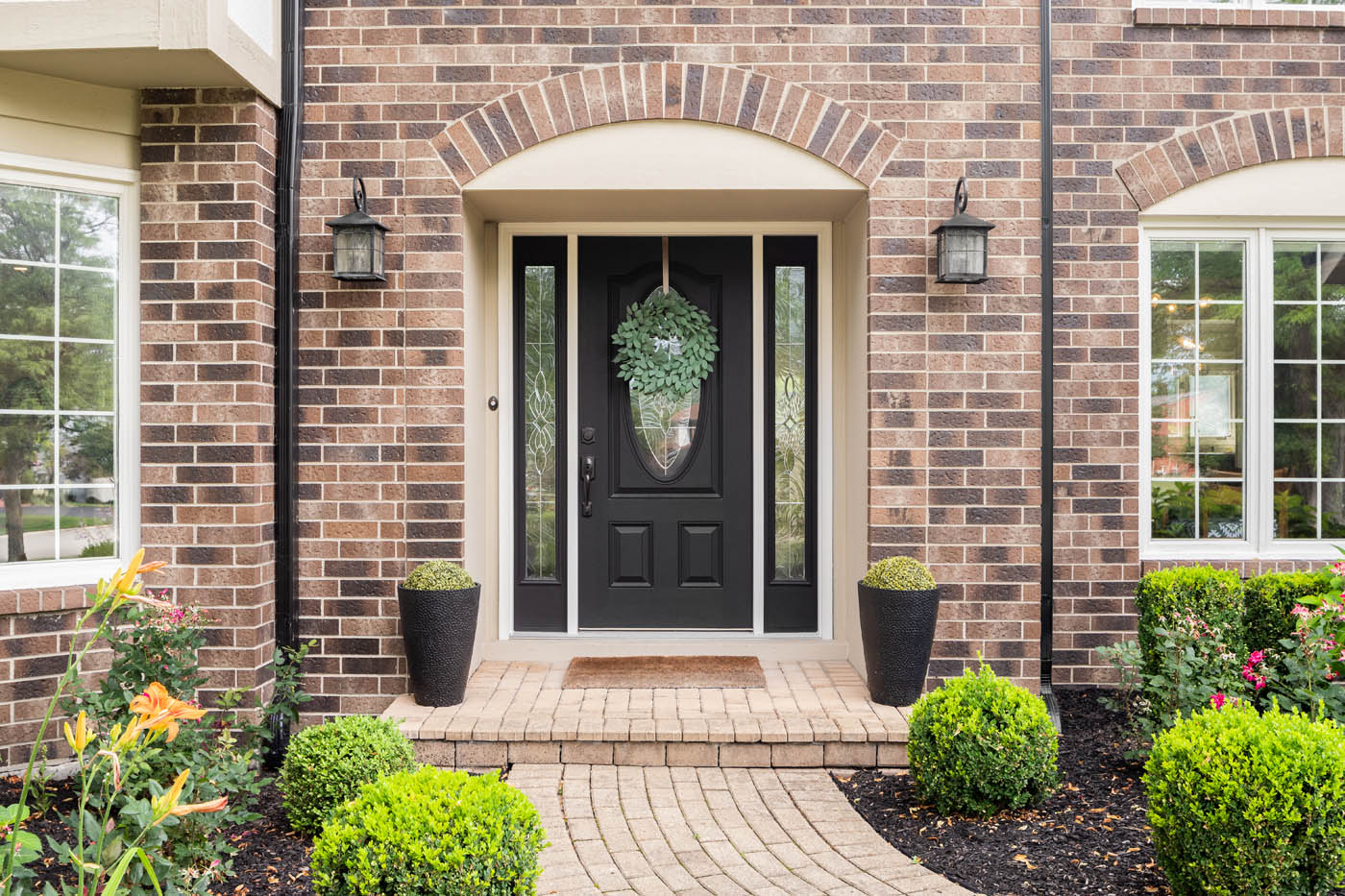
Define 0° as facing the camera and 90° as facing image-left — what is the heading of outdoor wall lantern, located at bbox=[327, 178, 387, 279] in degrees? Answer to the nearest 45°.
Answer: approximately 0°

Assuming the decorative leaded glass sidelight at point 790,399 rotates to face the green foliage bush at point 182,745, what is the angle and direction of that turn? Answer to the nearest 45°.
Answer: approximately 45° to its right

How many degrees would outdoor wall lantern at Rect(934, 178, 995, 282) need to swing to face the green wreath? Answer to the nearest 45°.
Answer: approximately 90° to its right
